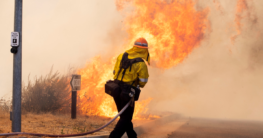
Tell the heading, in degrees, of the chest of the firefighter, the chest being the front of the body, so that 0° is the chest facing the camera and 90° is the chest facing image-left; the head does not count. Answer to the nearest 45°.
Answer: approximately 225°

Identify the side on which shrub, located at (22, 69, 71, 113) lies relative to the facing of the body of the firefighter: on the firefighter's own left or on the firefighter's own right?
on the firefighter's own left

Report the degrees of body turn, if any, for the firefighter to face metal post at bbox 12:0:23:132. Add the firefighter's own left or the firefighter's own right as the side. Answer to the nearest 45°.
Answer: approximately 135° to the firefighter's own left
